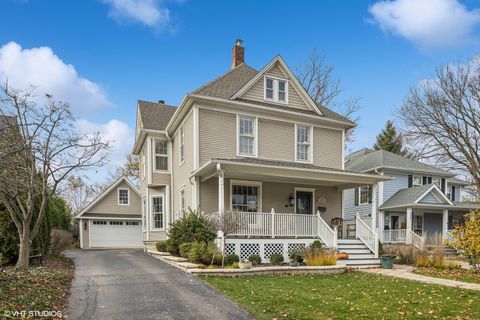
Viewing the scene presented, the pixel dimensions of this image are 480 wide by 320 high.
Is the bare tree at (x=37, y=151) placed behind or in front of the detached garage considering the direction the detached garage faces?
in front

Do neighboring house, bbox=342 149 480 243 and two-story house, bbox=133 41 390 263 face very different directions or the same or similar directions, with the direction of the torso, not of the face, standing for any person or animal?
same or similar directions

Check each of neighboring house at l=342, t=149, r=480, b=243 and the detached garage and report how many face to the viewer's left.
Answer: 0

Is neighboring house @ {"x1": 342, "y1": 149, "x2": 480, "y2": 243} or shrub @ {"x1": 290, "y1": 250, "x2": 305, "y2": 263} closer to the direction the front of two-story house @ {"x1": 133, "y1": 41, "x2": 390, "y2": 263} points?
the shrub

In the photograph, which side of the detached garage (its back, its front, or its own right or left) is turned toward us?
front

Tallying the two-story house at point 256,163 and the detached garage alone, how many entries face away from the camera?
0

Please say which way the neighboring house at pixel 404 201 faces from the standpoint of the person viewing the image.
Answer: facing the viewer and to the right of the viewer

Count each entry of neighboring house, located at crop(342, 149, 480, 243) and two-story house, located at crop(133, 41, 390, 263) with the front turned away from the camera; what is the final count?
0

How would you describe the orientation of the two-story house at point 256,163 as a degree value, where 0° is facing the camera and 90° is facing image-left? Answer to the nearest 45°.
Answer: approximately 315°
